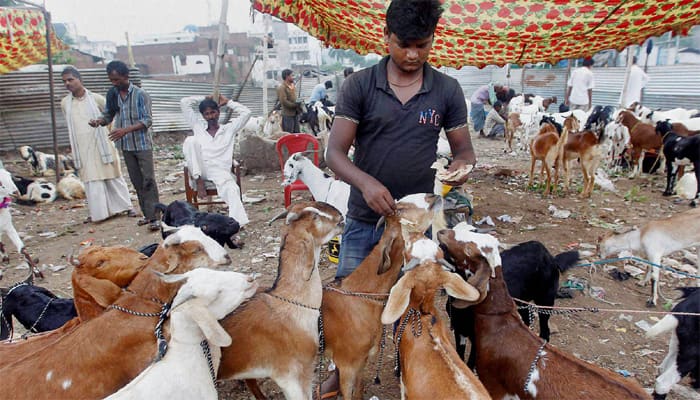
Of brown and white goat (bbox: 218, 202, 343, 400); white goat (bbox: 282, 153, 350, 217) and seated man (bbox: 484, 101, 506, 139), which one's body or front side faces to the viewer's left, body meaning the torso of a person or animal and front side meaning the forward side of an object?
the white goat

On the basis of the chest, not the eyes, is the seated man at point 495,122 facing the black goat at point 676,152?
no

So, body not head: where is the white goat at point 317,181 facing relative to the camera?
to the viewer's left

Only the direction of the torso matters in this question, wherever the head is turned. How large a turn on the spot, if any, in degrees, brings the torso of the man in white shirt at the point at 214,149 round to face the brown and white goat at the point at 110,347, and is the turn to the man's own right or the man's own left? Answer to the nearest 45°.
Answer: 0° — they already face it

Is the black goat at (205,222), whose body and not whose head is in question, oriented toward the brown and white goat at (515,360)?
no

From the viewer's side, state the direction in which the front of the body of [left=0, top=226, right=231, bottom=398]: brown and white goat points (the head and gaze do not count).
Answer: to the viewer's right

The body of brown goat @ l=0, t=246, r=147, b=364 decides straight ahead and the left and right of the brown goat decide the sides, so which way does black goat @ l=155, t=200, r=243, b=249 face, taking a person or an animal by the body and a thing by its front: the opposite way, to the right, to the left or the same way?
the same way

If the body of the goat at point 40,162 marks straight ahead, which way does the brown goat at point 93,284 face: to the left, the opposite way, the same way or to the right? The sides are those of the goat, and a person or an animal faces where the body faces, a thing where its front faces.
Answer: the opposite way

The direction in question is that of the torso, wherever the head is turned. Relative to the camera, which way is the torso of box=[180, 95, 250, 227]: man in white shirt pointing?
toward the camera

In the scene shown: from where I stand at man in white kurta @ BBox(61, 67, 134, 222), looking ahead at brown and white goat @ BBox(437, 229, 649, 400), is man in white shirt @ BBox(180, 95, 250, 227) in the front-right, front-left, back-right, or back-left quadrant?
front-left

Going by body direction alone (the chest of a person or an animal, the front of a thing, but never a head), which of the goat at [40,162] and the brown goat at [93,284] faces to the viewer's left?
the goat

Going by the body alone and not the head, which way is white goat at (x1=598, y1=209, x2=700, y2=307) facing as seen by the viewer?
to the viewer's left

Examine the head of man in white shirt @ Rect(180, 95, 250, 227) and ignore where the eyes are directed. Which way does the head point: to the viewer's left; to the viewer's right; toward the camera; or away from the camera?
toward the camera

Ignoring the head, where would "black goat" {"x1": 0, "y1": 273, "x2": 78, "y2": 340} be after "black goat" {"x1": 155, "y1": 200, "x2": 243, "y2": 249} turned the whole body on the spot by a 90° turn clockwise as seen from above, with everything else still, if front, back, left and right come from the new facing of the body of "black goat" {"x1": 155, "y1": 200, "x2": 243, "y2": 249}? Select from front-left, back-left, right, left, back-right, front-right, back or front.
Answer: front-right

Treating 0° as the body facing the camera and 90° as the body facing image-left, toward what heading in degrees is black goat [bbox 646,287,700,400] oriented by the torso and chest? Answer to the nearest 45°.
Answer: approximately 90°

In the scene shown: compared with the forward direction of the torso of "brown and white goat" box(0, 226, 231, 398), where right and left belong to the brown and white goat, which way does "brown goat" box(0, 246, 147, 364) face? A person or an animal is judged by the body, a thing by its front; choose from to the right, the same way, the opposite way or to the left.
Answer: the same way

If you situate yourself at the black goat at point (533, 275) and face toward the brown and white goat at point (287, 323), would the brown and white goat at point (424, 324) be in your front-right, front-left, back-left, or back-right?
front-left
